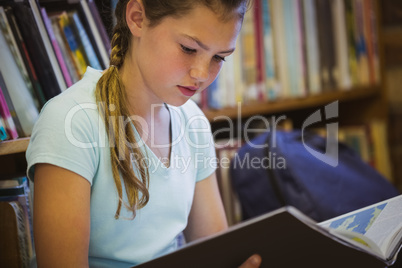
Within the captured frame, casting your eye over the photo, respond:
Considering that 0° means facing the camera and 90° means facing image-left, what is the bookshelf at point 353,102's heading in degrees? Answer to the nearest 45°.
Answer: approximately 0°

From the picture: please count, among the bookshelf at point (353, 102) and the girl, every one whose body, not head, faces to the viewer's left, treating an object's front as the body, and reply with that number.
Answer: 0

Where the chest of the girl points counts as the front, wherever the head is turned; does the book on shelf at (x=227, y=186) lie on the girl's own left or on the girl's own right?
on the girl's own left

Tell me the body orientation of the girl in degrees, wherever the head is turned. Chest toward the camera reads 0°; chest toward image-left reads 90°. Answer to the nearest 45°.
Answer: approximately 315°
